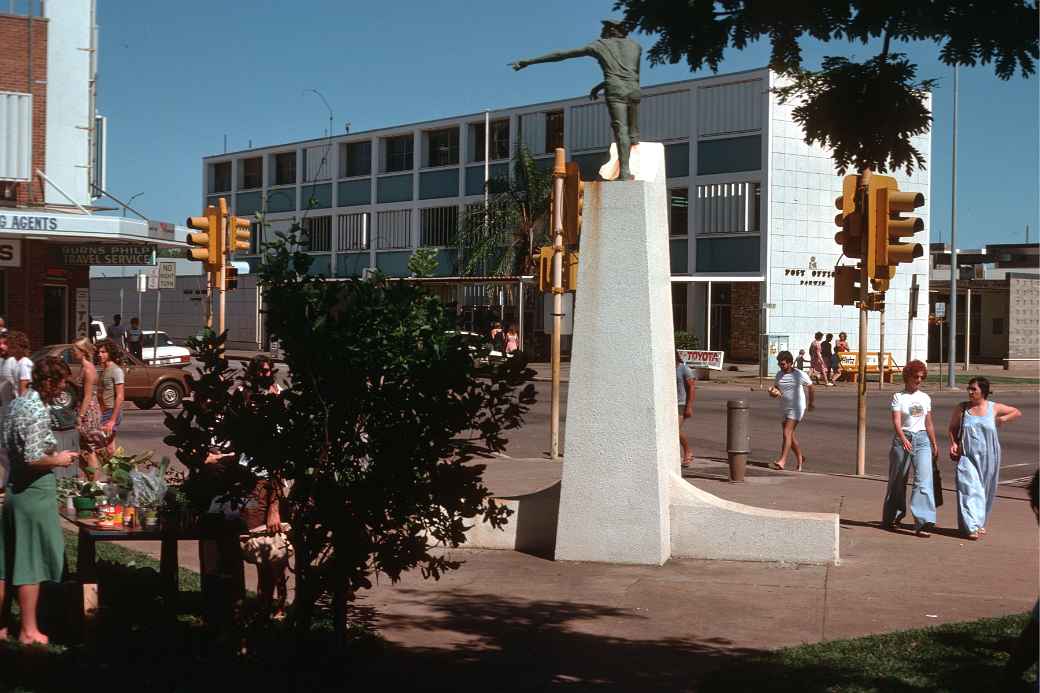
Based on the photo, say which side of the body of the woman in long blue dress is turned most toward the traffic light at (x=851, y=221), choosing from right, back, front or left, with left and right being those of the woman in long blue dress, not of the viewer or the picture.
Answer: back

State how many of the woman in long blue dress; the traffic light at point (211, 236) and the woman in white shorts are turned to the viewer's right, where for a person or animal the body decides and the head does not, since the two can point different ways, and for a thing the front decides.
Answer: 0

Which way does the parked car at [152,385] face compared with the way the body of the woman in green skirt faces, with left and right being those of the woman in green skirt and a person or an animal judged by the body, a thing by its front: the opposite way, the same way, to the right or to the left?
the same way

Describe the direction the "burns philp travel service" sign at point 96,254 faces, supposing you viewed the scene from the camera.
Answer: facing the viewer

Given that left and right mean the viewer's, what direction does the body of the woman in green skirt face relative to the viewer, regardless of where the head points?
facing to the right of the viewer

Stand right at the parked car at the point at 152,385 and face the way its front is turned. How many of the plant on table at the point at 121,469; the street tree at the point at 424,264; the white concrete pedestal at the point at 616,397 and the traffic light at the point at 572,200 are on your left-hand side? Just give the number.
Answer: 1

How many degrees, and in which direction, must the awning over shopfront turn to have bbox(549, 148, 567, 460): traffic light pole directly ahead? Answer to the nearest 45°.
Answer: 0° — it already faces it

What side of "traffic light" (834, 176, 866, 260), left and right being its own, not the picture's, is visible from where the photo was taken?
left

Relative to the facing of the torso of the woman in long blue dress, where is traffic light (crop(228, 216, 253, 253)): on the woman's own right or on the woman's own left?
on the woman's own right

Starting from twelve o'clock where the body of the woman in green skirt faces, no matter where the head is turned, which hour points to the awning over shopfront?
The awning over shopfront is roughly at 9 o'clock from the woman in green skirt.
